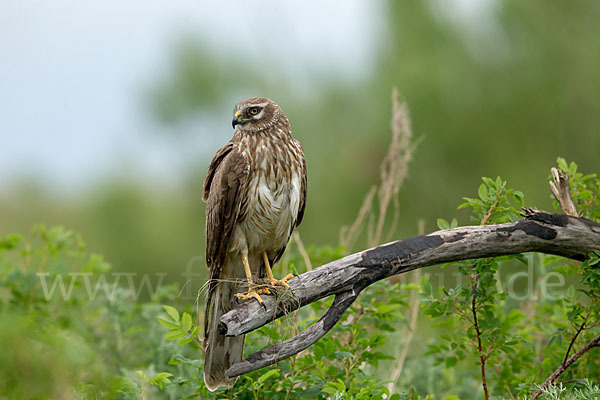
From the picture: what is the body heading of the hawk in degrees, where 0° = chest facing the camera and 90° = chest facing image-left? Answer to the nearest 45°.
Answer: approximately 315°
